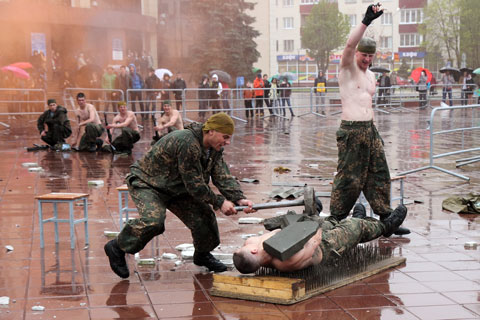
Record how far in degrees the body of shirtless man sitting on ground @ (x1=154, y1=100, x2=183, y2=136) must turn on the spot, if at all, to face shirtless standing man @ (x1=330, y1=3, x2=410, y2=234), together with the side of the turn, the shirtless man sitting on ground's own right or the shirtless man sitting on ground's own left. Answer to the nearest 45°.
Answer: approximately 45° to the shirtless man sitting on ground's own left

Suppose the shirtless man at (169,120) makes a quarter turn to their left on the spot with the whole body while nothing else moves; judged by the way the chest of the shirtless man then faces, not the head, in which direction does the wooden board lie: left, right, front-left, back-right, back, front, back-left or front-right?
front-right

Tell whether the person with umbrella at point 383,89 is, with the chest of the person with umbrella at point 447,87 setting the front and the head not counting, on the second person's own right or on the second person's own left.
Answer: on the second person's own right

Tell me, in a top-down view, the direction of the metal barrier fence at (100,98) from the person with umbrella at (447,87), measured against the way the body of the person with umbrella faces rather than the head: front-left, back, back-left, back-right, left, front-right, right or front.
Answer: front-right

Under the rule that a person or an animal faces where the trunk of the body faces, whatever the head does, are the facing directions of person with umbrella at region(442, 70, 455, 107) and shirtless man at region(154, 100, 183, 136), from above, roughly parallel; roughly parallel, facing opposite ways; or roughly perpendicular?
roughly parallel

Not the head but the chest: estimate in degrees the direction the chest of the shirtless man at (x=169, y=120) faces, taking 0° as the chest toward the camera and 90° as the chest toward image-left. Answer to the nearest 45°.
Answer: approximately 45°

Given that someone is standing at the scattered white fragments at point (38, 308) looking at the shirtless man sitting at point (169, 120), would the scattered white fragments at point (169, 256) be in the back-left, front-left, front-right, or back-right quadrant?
front-right

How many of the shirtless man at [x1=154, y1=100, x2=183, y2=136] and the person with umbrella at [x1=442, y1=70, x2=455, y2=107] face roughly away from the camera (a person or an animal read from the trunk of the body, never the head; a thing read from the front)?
0

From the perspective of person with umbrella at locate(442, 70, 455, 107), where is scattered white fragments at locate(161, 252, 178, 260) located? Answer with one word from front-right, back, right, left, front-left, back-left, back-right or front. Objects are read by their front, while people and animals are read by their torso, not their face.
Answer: front

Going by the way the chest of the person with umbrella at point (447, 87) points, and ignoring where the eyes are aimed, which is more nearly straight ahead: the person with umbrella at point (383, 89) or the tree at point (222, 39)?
the person with umbrella

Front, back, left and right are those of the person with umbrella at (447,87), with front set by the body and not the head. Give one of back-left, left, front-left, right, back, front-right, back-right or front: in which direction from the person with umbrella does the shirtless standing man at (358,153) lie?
front

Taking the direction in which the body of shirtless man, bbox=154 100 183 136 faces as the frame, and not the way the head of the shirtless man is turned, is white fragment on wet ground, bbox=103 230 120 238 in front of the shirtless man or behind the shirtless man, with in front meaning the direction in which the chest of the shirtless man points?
in front

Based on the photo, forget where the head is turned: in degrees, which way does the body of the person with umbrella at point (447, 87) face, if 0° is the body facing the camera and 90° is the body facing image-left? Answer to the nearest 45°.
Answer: approximately 0°
